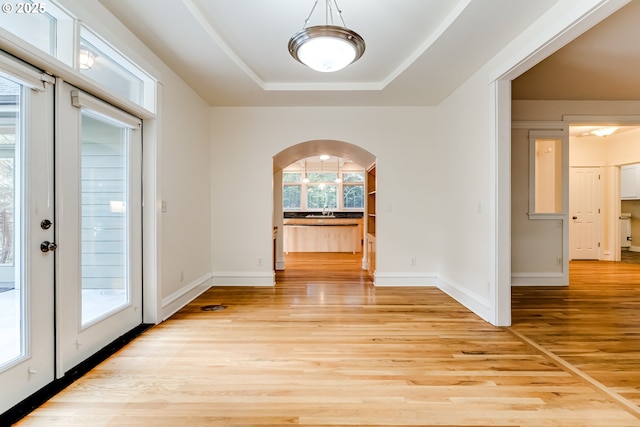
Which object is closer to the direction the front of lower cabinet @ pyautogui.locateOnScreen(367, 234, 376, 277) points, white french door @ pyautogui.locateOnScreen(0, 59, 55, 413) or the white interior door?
the white french door

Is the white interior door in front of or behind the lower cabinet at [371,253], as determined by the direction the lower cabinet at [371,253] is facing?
behind

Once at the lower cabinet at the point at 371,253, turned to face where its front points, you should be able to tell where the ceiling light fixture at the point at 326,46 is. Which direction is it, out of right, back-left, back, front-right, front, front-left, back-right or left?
left

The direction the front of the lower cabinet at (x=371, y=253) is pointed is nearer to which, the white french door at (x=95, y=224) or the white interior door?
the white french door

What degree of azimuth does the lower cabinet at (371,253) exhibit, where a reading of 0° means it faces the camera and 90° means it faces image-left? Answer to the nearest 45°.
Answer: approximately 90°

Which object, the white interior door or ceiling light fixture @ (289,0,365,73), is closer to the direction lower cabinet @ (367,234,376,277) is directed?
the ceiling light fixture

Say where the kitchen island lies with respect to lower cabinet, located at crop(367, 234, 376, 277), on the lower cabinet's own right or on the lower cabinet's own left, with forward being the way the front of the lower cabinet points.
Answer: on the lower cabinet's own right

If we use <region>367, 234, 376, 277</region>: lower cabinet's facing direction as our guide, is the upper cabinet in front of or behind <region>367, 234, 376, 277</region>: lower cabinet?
behind

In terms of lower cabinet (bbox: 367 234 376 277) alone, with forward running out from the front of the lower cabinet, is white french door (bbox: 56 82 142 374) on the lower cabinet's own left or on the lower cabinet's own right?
on the lower cabinet's own left
